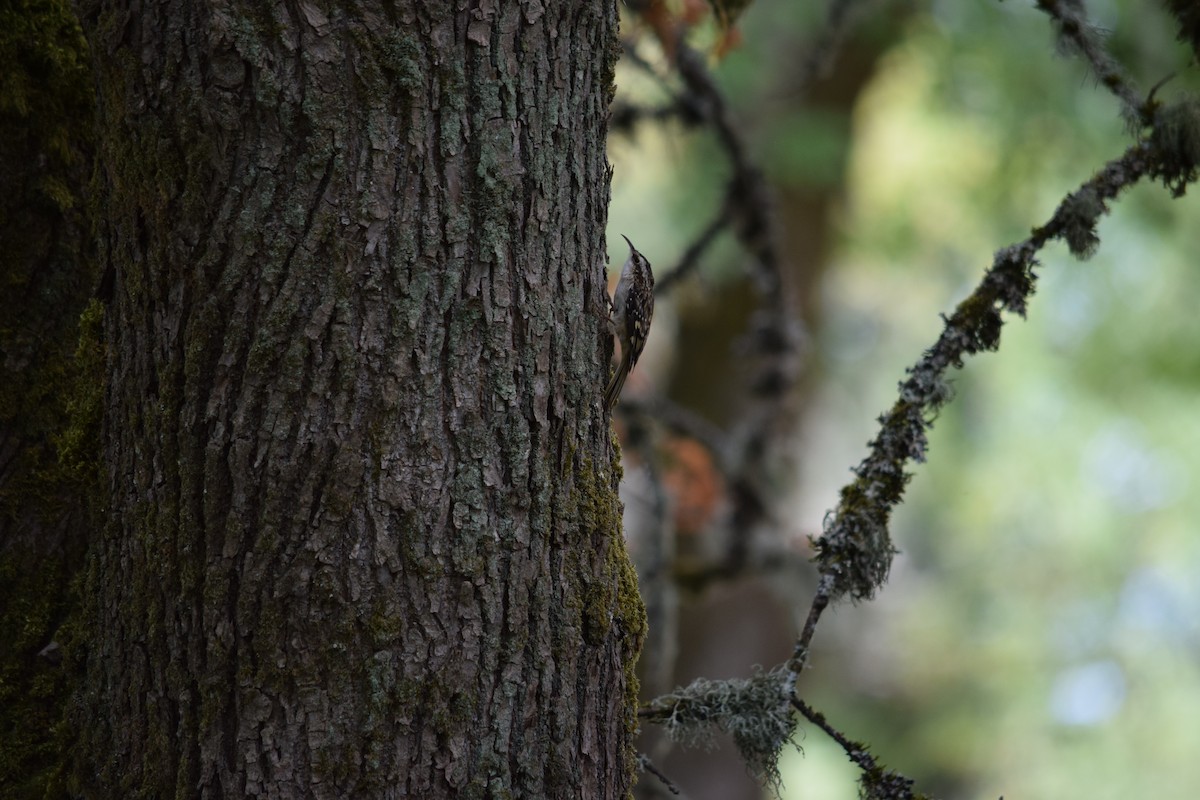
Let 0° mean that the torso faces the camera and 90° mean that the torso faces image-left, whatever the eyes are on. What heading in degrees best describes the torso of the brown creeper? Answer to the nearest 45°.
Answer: approximately 90°
